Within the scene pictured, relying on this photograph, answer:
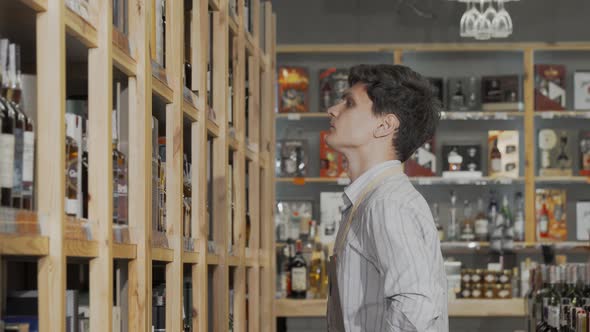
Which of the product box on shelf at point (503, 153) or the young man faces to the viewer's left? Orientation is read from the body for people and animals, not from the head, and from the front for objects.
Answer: the young man

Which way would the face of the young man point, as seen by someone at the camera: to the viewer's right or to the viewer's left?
to the viewer's left
